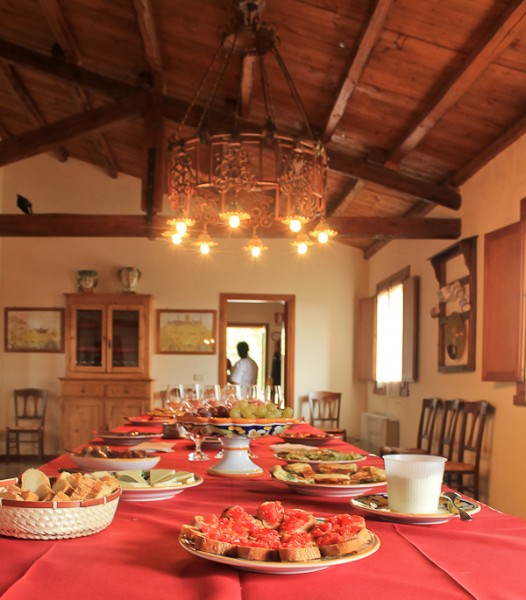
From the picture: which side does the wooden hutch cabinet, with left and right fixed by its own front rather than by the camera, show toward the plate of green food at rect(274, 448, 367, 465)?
front

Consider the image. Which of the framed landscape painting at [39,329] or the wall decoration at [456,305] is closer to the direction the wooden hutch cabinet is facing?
the wall decoration

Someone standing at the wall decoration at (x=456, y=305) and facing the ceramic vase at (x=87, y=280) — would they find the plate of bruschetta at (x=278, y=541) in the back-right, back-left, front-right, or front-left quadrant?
back-left

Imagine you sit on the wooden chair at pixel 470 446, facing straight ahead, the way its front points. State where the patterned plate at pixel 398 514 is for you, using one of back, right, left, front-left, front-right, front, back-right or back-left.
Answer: front-left

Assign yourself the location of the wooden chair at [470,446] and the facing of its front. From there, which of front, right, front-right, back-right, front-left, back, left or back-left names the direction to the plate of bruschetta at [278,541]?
front-left

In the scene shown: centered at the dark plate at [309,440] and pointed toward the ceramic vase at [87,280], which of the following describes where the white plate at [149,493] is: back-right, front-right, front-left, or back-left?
back-left

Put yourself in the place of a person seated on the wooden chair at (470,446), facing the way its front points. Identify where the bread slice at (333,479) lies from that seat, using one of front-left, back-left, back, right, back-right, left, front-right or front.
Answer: front-left

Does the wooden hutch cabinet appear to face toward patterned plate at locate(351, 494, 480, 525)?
yes

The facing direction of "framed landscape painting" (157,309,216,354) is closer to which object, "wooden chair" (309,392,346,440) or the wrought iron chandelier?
the wrought iron chandelier

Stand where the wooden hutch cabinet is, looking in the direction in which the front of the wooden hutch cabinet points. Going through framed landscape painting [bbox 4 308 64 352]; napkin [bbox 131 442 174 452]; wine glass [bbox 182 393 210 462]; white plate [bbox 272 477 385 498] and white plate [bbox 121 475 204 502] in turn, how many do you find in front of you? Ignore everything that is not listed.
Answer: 4

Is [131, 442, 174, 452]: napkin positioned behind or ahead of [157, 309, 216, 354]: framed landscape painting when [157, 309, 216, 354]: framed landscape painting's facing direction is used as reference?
ahead

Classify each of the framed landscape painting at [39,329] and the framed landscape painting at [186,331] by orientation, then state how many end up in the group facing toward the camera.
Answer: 2

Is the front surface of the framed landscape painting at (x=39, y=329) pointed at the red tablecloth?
yes

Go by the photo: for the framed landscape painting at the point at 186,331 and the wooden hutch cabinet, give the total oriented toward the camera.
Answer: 2

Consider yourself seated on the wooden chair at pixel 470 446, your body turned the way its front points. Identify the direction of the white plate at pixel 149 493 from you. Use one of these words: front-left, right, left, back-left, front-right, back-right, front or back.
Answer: front-left
